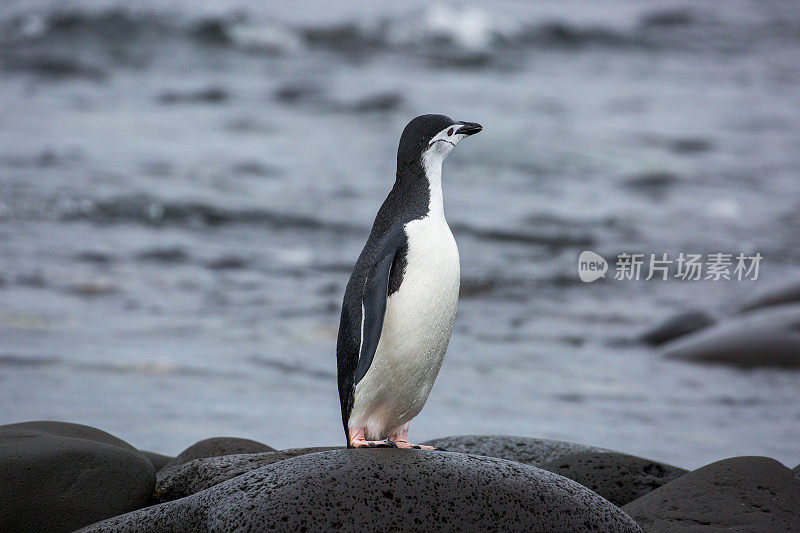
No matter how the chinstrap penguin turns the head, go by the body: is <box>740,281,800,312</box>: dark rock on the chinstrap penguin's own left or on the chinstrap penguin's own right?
on the chinstrap penguin's own left

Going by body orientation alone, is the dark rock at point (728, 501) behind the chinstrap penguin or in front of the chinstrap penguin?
in front

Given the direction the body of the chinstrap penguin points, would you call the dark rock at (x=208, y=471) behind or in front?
behind

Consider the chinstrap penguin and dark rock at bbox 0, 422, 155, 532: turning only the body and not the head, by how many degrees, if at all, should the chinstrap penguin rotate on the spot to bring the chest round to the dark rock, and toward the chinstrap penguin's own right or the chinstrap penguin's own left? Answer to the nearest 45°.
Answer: approximately 180°

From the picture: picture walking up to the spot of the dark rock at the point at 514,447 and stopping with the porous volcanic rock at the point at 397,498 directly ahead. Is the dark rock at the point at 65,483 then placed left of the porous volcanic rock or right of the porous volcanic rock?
right

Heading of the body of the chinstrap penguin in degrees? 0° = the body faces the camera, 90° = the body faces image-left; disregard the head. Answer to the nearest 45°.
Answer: approximately 270°

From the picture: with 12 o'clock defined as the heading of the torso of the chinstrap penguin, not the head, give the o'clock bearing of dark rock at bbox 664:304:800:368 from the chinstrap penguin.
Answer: The dark rock is roughly at 10 o'clock from the chinstrap penguin.
